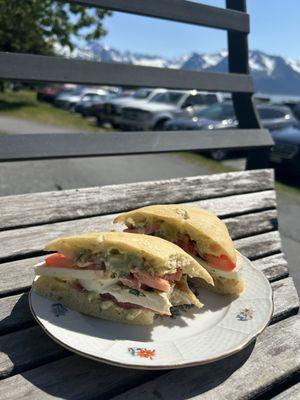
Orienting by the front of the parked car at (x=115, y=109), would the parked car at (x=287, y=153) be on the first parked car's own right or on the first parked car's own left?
on the first parked car's own left

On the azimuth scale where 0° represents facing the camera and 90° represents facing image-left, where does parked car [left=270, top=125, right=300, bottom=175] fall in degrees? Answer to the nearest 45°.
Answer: approximately 45°

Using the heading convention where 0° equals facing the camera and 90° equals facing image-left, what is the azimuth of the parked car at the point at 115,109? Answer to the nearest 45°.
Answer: approximately 45°

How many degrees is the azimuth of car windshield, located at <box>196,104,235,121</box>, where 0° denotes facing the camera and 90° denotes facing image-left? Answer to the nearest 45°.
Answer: approximately 45°

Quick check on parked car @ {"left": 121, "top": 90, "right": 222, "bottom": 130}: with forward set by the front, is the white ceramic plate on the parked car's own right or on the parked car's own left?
on the parked car's own left

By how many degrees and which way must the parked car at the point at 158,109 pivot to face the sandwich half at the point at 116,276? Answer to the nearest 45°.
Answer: approximately 45° to its left

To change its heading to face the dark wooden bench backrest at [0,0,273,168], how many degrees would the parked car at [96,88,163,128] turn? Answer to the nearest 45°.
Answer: approximately 45° to its left

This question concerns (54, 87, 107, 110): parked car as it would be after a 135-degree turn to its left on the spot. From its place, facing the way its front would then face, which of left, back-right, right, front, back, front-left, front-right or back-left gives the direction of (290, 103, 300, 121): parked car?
front-right
